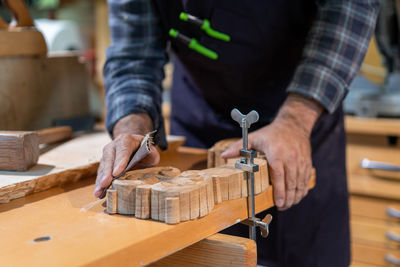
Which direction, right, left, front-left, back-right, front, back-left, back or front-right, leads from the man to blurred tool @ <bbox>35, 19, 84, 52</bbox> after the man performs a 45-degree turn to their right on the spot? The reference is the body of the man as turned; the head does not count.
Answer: front-right

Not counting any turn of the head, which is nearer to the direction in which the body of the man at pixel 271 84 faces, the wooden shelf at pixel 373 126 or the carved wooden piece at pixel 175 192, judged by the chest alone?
the carved wooden piece

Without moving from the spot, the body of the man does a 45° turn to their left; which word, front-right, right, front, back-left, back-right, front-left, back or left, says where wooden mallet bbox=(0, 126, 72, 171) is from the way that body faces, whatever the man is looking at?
back-right

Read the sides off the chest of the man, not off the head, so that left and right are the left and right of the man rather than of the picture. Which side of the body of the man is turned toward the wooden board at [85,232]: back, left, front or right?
front

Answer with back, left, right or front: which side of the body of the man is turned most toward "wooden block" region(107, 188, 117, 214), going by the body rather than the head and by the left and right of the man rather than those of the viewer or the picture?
front
